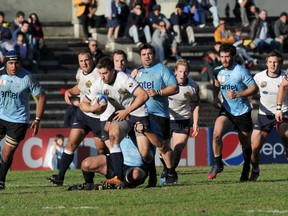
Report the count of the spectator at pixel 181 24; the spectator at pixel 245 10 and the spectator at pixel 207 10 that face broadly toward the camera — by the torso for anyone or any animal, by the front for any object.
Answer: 3

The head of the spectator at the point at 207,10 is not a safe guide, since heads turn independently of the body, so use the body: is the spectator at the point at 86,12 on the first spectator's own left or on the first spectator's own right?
on the first spectator's own right

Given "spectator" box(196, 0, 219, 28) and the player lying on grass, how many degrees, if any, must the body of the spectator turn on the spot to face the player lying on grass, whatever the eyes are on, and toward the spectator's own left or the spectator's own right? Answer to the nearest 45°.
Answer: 0° — they already face them

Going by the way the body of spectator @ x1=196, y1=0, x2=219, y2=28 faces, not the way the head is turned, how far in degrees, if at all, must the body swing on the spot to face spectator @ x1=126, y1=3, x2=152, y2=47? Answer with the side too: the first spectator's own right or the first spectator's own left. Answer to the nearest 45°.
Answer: approximately 45° to the first spectator's own right

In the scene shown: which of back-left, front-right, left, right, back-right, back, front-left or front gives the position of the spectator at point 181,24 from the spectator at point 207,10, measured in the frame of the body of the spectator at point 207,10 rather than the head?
front-right

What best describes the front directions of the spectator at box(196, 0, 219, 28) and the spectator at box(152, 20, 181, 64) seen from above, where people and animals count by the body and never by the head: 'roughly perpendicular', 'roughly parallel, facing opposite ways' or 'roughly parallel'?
roughly parallel

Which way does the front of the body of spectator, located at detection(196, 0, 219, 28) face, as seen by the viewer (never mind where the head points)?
toward the camera

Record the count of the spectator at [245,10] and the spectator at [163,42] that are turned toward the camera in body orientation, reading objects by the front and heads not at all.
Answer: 2

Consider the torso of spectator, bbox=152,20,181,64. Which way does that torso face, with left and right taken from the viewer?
facing the viewer

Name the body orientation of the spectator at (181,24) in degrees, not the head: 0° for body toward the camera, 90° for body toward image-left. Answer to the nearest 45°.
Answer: approximately 0°

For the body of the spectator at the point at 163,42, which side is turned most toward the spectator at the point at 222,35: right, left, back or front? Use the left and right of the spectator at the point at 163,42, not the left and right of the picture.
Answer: left
